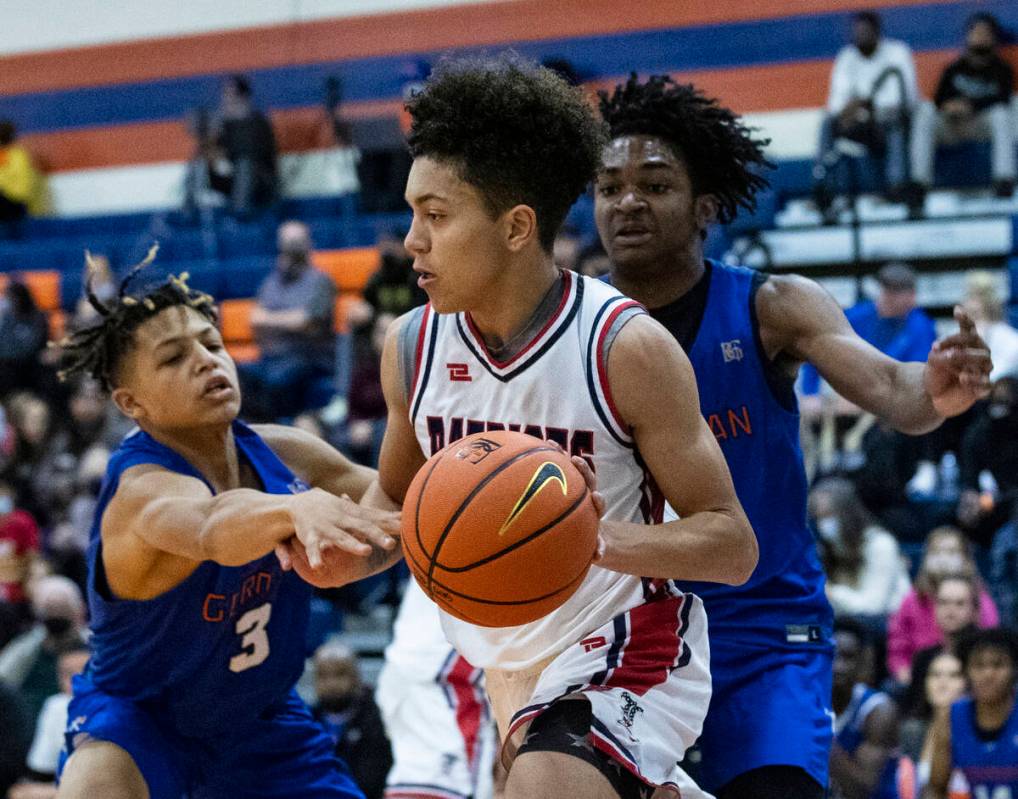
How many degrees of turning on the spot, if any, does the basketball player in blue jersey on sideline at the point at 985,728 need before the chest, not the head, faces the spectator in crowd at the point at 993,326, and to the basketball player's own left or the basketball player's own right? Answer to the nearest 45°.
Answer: approximately 180°

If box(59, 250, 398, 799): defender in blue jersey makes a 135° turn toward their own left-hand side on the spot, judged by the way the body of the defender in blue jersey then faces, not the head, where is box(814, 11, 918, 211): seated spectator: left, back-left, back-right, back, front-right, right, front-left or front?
front-right

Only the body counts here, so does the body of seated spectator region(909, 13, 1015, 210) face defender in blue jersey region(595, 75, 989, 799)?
yes

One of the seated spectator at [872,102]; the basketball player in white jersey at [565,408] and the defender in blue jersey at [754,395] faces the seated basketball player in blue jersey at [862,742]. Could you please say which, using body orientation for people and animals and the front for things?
the seated spectator

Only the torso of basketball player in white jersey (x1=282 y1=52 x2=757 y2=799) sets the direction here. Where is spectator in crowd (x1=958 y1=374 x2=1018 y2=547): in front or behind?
behind

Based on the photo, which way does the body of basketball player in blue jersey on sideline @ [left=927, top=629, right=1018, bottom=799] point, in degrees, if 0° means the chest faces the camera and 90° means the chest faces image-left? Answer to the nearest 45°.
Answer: approximately 0°

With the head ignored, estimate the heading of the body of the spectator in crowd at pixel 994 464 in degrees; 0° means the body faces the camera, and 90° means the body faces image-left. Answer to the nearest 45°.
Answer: approximately 0°

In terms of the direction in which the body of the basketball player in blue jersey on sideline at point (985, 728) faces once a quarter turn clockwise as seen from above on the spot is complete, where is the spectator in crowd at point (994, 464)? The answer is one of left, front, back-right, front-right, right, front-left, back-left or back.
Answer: right
